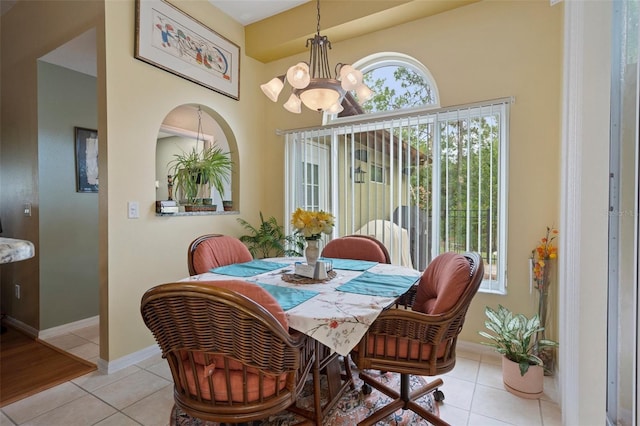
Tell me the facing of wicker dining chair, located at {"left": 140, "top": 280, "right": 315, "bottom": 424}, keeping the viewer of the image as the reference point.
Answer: facing away from the viewer and to the right of the viewer

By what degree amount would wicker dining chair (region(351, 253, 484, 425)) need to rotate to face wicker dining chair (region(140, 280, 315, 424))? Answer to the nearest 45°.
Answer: approximately 45° to its left

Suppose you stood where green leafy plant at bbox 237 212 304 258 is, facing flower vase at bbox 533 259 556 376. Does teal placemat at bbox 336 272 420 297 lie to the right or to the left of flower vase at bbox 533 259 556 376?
right

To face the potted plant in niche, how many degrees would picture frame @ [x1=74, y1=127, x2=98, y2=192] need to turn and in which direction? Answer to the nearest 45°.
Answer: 0° — it already faces it

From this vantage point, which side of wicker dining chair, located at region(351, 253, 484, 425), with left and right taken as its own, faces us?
left

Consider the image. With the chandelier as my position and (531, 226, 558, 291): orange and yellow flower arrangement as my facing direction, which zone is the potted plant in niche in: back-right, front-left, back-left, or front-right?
back-left

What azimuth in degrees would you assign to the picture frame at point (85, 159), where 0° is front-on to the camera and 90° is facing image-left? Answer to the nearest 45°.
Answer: approximately 315°

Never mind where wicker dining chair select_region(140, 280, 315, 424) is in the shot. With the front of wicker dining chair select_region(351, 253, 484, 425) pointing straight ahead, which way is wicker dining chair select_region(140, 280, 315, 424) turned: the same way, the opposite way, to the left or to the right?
to the right

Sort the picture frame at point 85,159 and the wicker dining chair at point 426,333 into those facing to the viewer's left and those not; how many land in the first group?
1

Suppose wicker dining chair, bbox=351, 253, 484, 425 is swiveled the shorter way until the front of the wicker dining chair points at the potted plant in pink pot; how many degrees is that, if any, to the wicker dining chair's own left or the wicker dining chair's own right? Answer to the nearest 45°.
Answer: approximately 135° to the wicker dining chair's own right

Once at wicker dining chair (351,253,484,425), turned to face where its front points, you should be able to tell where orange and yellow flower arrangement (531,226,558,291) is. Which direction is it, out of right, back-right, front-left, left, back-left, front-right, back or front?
back-right
